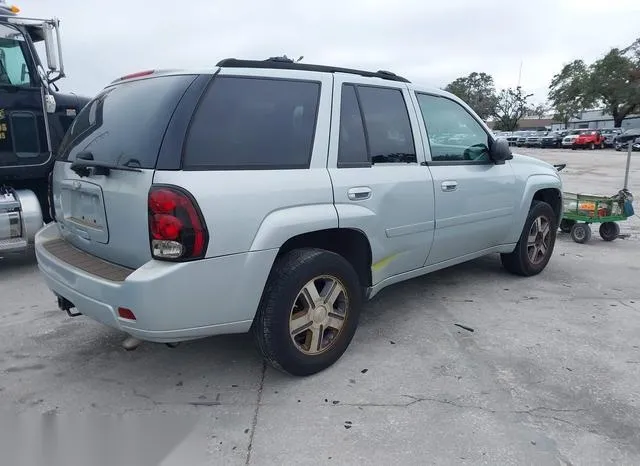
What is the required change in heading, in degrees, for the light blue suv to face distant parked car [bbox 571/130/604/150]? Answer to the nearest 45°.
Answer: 0° — it already faces it

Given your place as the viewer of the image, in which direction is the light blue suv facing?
facing away from the viewer and to the right of the viewer

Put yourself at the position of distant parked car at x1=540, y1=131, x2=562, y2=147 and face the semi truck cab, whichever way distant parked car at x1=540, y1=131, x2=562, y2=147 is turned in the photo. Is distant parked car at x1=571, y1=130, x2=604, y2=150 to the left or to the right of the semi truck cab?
left

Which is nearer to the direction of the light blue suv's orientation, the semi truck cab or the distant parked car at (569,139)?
the distant parked car

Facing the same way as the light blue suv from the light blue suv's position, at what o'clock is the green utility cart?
The green utility cart is roughly at 12 o'clock from the light blue suv.

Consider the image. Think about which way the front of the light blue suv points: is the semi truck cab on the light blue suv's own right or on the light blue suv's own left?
on the light blue suv's own left

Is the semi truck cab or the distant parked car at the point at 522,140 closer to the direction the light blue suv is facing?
the distant parked car

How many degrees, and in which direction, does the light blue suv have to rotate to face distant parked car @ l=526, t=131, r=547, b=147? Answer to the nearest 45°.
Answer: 0° — it already faces it

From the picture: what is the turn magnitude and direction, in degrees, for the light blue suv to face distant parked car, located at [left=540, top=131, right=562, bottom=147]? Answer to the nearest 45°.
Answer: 0° — it already faces it
